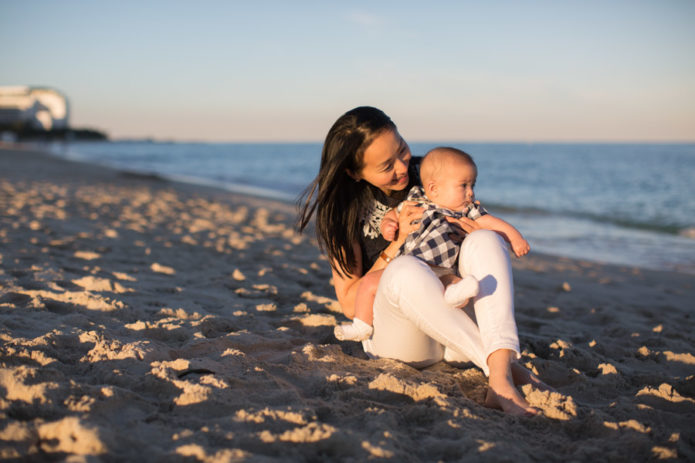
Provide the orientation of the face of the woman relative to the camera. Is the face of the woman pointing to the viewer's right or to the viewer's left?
to the viewer's right

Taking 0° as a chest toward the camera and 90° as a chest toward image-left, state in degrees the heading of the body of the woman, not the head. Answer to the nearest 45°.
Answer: approximately 315°
